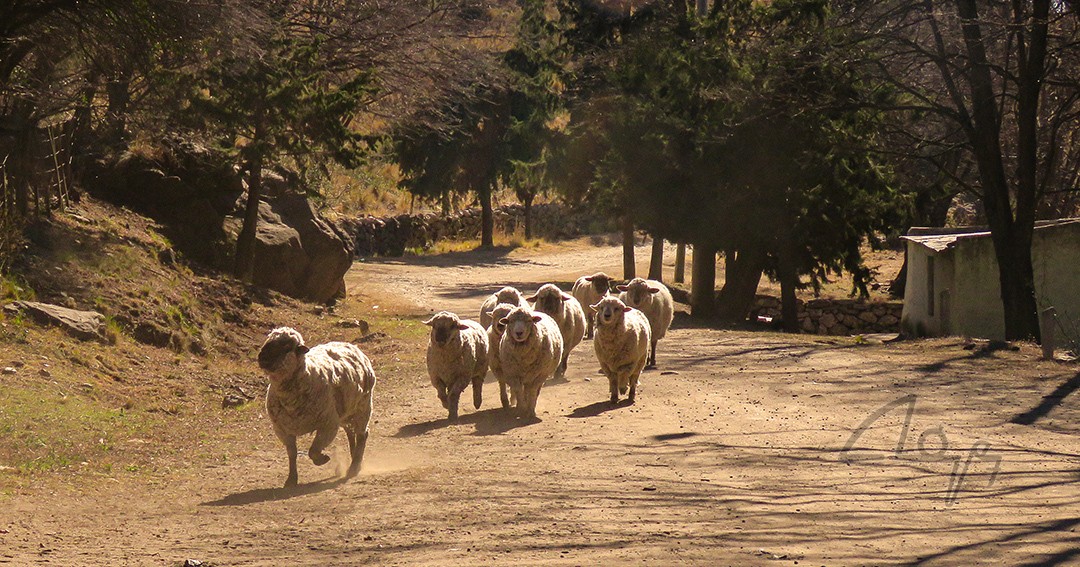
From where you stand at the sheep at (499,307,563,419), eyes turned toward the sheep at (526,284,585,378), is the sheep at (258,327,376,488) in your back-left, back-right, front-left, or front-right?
back-left

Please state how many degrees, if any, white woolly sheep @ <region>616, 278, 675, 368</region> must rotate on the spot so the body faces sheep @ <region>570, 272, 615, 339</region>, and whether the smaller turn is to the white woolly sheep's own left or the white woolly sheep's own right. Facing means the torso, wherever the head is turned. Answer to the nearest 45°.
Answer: approximately 90° to the white woolly sheep's own right

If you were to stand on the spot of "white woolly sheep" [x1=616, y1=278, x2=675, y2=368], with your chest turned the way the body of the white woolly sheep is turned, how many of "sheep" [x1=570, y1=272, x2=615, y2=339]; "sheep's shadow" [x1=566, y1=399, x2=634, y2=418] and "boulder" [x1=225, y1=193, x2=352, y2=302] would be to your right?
2

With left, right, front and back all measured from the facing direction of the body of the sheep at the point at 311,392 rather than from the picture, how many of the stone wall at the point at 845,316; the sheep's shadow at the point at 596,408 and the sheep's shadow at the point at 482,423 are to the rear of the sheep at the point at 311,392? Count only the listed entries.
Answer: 3

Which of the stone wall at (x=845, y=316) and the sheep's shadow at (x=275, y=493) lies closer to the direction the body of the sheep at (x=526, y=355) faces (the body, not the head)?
the sheep's shadow

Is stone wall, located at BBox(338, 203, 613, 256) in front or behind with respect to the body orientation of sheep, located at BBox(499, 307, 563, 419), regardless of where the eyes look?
behind

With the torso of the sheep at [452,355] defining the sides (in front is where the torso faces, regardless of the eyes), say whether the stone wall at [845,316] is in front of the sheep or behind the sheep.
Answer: behind

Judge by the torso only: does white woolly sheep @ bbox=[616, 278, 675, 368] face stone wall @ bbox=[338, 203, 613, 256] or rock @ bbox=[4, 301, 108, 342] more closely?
the rock

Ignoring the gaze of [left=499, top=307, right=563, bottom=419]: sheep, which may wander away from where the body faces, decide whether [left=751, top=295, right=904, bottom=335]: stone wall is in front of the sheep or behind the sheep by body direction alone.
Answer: behind
